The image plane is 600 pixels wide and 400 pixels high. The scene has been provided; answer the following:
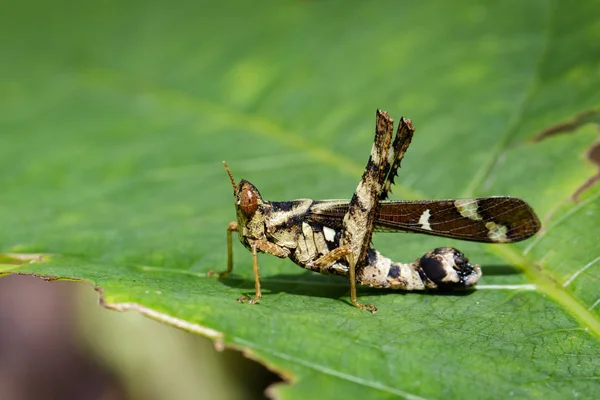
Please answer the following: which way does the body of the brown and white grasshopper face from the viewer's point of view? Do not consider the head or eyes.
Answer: to the viewer's left
